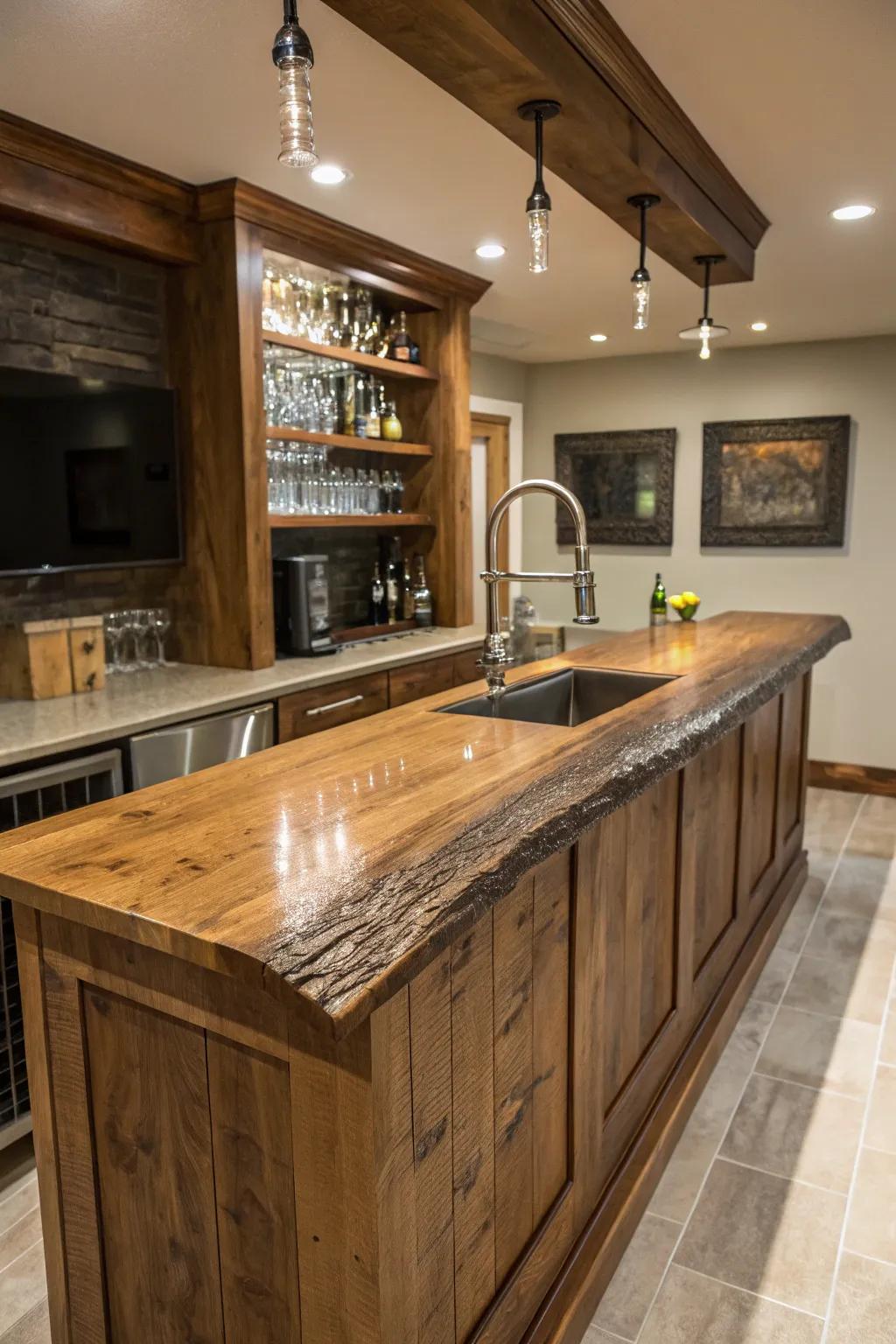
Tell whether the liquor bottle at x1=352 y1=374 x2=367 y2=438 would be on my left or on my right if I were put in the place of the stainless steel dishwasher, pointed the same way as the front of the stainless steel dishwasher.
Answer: on my left

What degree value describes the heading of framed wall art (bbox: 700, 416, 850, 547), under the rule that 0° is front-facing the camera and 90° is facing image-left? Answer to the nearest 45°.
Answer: approximately 0°

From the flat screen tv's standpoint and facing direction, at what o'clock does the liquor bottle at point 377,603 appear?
The liquor bottle is roughly at 9 o'clock from the flat screen tv.

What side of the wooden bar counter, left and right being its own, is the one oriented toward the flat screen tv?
back

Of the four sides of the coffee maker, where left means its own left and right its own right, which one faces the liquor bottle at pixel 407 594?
left

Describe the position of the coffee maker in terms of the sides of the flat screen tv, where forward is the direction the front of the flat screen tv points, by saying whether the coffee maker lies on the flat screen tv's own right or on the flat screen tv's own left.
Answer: on the flat screen tv's own left

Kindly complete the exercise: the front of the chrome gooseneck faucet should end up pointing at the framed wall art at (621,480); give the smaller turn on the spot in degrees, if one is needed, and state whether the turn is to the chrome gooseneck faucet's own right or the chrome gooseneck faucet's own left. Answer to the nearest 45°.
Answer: approximately 90° to the chrome gooseneck faucet's own left

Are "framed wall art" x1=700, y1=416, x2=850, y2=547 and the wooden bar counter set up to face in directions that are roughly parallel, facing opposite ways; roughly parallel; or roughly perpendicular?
roughly perpendicular

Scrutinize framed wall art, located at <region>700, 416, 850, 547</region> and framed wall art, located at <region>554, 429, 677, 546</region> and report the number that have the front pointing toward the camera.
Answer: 2

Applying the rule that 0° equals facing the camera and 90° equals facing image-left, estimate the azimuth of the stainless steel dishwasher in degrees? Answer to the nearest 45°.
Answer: approximately 315°

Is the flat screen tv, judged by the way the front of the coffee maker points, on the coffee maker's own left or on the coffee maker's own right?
on the coffee maker's own right

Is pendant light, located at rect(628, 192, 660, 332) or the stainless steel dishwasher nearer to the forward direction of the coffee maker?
the pendant light

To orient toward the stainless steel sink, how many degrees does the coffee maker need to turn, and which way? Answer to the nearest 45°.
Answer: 0° — it already faces it

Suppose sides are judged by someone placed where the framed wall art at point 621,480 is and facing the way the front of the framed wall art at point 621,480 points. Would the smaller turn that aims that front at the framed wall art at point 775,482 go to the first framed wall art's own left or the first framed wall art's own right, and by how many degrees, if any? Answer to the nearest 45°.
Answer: approximately 90° to the first framed wall art's own left

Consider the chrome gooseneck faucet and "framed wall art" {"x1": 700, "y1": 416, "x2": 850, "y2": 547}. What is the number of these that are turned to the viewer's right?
1

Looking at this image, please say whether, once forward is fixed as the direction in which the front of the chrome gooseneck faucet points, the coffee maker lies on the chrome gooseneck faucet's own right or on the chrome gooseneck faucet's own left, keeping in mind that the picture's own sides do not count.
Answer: on the chrome gooseneck faucet's own left
